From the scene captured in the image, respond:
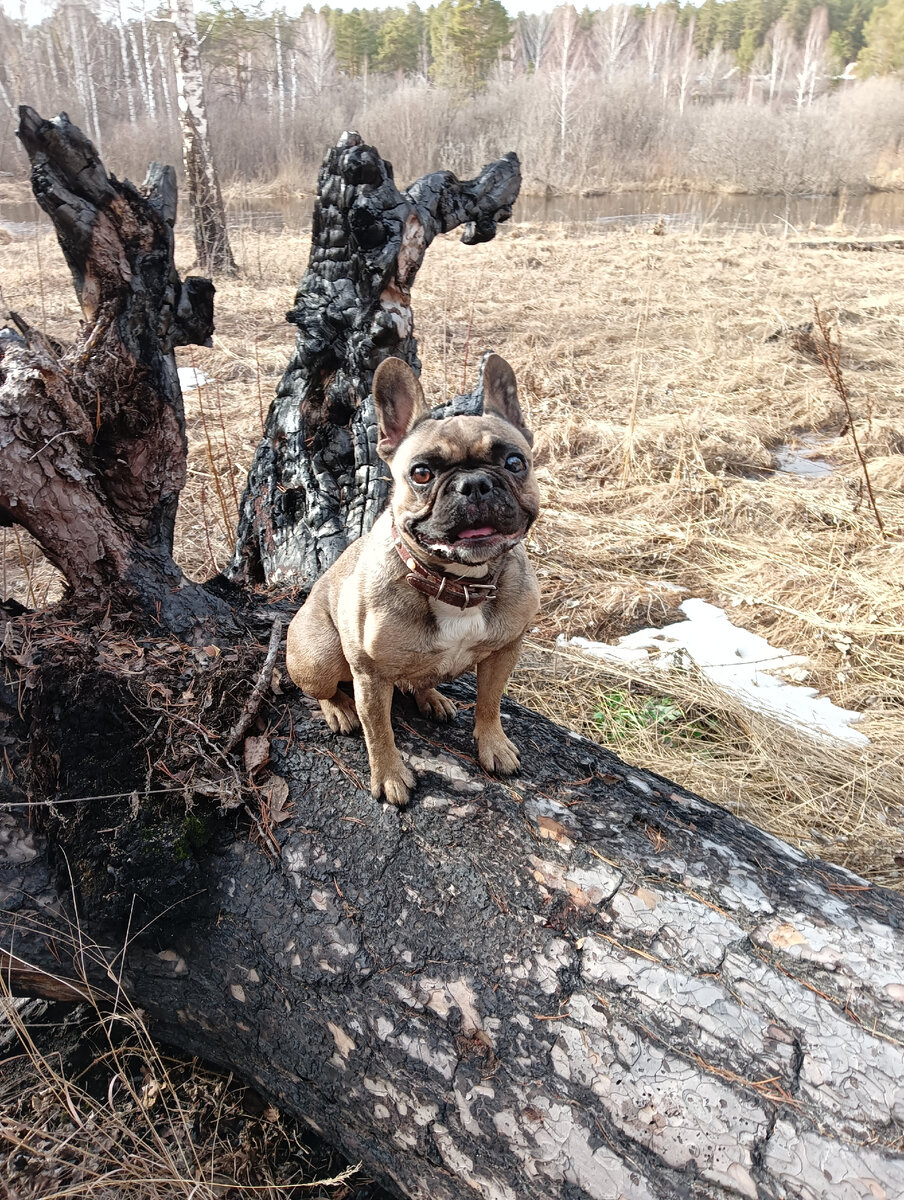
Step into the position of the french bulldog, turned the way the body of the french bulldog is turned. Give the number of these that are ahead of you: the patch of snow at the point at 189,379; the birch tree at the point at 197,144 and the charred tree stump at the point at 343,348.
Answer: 0

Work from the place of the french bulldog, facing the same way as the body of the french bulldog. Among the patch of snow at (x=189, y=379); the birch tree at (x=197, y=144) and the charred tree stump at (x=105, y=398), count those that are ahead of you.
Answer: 0

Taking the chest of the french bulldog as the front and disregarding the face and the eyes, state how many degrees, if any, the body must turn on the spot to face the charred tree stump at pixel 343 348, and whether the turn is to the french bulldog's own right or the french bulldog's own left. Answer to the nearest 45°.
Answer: approximately 135° to the french bulldog's own left

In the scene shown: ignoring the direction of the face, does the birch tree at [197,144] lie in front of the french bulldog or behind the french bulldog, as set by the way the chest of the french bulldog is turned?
behind

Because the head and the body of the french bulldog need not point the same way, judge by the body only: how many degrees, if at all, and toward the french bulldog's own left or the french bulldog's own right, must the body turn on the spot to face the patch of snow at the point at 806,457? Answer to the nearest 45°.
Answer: approximately 90° to the french bulldog's own left

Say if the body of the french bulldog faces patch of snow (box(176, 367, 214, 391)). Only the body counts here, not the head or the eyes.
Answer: no

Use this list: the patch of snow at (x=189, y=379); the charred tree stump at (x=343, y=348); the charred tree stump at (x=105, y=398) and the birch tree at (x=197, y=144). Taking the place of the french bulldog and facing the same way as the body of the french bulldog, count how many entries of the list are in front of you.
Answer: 0
